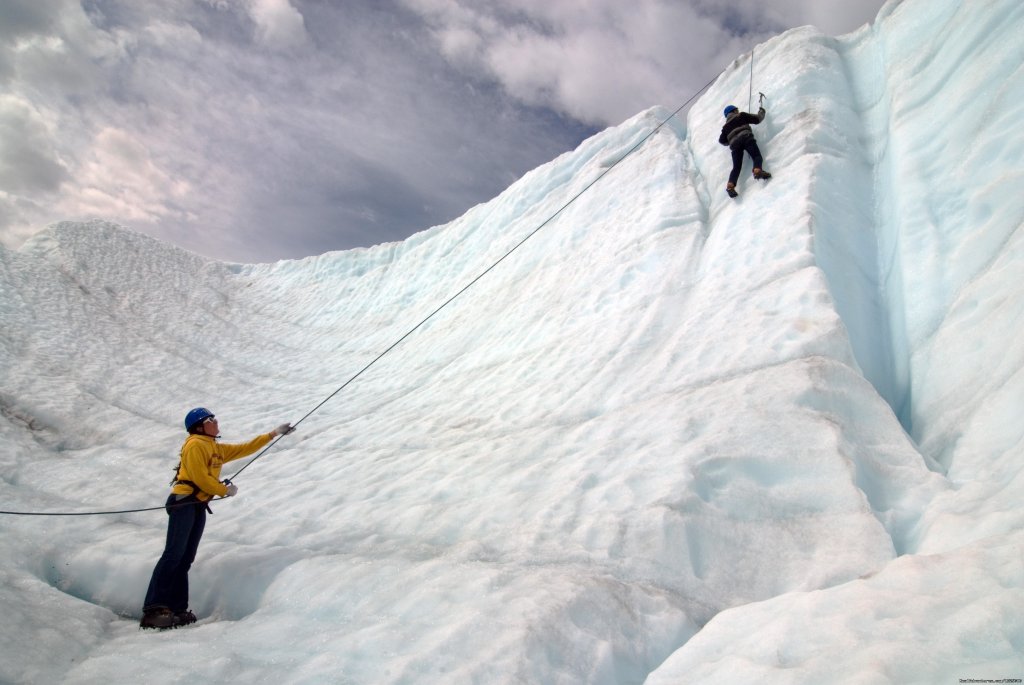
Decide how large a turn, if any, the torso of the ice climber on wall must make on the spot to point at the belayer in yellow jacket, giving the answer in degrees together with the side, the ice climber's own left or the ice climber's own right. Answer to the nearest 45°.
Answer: approximately 180°

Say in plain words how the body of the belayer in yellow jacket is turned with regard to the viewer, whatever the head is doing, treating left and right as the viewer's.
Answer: facing to the right of the viewer

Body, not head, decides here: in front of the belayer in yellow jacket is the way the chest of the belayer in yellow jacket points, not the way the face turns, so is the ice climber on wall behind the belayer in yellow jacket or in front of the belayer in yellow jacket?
in front

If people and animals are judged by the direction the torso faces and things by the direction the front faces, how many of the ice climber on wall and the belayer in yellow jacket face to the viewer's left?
0

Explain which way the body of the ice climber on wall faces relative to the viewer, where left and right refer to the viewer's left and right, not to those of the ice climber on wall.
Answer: facing away from the viewer and to the right of the viewer
